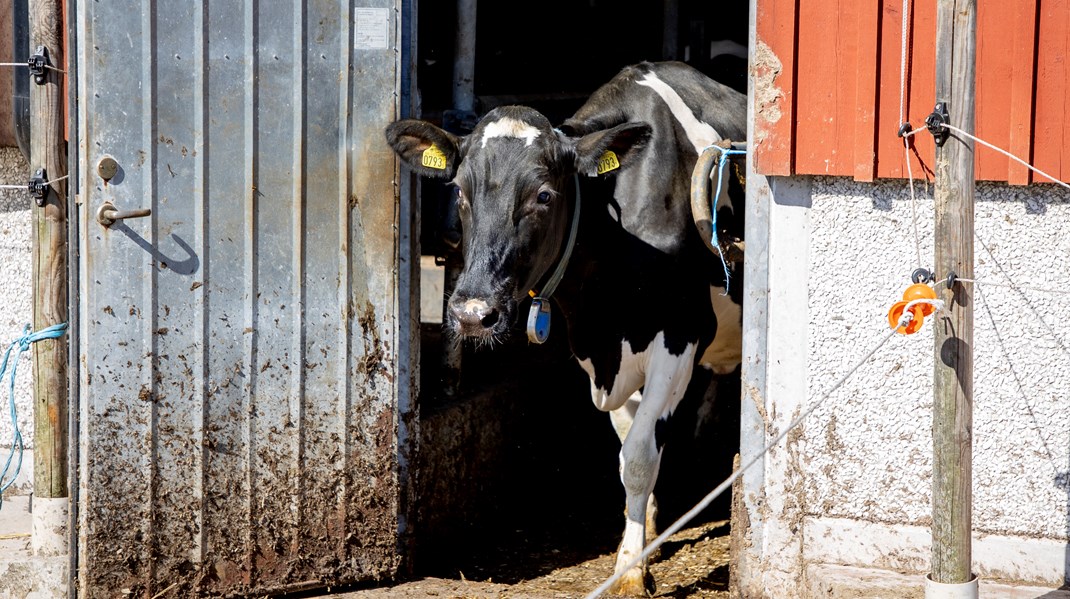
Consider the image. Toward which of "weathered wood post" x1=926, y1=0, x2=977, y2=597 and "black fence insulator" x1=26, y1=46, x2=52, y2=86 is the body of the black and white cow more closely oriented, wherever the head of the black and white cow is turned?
the black fence insulator

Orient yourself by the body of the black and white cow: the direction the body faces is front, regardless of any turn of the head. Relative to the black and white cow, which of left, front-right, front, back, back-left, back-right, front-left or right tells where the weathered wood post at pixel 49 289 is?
front-right

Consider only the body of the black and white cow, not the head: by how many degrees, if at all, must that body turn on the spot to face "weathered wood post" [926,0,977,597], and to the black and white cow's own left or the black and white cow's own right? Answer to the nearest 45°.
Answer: approximately 90° to the black and white cow's own left

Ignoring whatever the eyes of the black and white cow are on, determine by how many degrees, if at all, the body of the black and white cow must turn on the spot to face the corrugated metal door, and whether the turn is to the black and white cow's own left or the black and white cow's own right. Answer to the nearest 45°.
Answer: approximately 45° to the black and white cow's own right

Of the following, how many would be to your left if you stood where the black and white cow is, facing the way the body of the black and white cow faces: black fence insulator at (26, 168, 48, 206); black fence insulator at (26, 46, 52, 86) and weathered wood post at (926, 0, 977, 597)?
1

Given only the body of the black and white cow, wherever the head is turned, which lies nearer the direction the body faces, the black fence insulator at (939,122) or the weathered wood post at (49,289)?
the weathered wood post

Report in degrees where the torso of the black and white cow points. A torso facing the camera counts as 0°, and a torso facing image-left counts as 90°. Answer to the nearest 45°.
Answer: approximately 45°

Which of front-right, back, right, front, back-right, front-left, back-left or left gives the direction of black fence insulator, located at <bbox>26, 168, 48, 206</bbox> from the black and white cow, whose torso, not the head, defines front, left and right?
front-right

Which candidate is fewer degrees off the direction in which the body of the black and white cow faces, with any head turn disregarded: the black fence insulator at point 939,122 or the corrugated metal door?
the corrugated metal door

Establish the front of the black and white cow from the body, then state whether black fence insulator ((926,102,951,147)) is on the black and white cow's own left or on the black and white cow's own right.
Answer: on the black and white cow's own left

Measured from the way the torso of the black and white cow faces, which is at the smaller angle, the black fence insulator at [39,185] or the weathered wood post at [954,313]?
the black fence insulator

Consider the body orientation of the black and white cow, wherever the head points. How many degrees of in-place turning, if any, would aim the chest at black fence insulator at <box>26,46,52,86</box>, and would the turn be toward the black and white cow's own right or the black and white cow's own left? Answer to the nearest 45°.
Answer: approximately 45° to the black and white cow's own right
